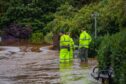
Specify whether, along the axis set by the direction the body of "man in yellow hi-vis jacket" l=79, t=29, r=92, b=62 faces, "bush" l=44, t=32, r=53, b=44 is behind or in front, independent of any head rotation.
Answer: in front

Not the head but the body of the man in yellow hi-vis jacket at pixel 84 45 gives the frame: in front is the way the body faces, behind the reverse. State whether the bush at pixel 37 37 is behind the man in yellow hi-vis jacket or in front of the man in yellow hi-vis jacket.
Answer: in front

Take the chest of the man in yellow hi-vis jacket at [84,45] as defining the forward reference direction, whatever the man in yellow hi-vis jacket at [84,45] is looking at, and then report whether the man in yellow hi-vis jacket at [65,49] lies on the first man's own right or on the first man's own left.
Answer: on the first man's own left
